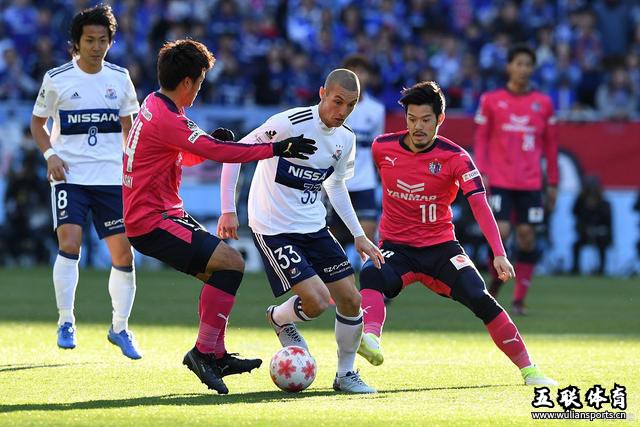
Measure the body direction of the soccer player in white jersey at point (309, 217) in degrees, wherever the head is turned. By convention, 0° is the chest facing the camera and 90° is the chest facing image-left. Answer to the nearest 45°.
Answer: approximately 315°

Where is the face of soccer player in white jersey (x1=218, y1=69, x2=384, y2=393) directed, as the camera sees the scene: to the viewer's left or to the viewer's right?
to the viewer's right

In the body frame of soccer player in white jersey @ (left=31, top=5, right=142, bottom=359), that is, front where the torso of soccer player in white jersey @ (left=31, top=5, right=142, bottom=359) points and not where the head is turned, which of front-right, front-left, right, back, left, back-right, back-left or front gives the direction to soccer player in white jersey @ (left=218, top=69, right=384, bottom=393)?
front-left

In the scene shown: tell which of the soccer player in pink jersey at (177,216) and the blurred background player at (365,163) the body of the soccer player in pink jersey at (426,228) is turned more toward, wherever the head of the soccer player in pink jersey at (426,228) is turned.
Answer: the soccer player in pink jersey

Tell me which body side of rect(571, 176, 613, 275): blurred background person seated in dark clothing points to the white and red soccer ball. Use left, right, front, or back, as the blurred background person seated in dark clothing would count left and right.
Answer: front

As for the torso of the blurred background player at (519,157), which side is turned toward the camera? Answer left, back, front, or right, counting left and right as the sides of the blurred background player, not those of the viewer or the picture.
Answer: front

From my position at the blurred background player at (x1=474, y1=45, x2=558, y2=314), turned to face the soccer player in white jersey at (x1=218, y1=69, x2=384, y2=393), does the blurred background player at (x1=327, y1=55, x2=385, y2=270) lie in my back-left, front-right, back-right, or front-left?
front-right

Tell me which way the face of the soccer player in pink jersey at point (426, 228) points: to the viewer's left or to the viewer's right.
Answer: to the viewer's left

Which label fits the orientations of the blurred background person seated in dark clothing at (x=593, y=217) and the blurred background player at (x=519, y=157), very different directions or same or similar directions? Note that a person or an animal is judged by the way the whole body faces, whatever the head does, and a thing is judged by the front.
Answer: same or similar directions

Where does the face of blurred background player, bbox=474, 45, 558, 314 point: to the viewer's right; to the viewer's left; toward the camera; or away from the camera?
toward the camera

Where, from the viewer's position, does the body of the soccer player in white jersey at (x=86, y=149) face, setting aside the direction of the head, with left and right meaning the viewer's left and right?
facing the viewer

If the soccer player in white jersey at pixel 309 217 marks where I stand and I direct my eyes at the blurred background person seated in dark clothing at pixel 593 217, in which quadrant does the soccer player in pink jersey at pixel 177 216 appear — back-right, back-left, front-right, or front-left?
back-left

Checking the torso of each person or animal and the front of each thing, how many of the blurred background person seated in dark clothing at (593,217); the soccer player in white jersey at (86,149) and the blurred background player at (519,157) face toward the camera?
3

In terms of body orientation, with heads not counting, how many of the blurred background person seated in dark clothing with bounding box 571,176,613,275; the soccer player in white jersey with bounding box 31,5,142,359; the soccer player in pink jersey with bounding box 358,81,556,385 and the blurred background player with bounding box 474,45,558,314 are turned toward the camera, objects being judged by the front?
4

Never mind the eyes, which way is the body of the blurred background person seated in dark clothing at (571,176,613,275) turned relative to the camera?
toward the camera
